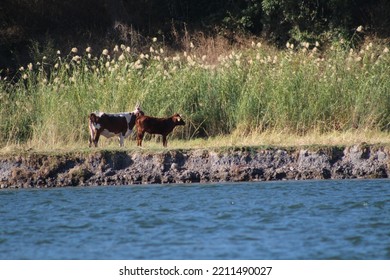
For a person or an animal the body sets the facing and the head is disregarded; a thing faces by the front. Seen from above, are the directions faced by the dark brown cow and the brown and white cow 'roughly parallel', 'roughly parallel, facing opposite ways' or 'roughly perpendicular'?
roughly parallel

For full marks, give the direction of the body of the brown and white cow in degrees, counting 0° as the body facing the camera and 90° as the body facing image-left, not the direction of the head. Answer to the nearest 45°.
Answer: approximately 270°

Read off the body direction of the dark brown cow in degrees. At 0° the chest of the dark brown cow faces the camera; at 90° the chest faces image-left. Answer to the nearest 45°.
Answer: approximately 270°

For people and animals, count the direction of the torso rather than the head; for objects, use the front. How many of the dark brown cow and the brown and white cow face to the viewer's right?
2
